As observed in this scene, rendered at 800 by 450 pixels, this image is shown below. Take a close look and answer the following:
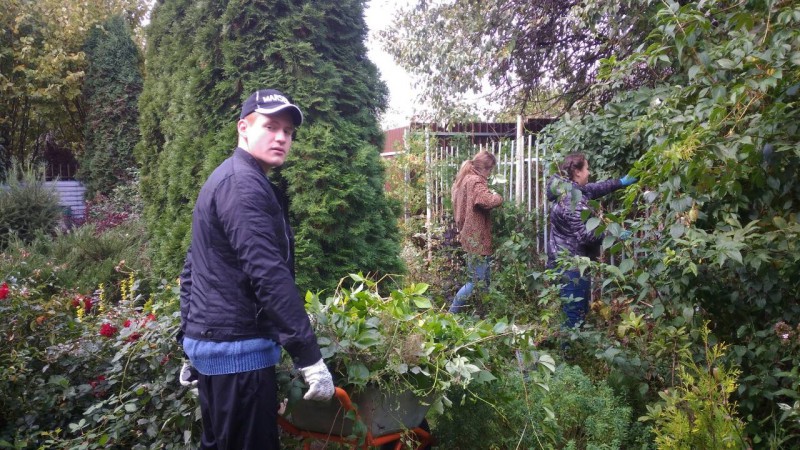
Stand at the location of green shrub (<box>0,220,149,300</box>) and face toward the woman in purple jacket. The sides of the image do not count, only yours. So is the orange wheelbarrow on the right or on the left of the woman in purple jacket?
right

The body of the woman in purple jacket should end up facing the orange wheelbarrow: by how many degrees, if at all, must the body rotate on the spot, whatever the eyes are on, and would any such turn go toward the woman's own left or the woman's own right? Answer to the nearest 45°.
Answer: approximately 90° to the woman's own right

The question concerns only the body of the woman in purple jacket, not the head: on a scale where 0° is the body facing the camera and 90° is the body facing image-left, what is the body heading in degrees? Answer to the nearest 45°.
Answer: approximately 270°

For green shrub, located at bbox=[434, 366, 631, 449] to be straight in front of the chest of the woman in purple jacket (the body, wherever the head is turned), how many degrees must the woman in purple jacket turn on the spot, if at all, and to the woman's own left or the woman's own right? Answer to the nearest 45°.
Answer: approximately 90° to the woman's own right

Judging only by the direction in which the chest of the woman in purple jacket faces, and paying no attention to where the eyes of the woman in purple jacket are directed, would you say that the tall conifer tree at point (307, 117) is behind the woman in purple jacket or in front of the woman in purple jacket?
behind

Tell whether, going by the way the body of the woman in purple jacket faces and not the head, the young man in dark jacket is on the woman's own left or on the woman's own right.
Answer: on the woman's own right

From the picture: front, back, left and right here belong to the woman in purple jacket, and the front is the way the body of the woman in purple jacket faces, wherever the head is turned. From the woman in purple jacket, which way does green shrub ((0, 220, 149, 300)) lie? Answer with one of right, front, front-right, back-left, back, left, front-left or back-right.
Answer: back

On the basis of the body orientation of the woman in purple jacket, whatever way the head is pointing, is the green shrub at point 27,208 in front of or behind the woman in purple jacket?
behind
